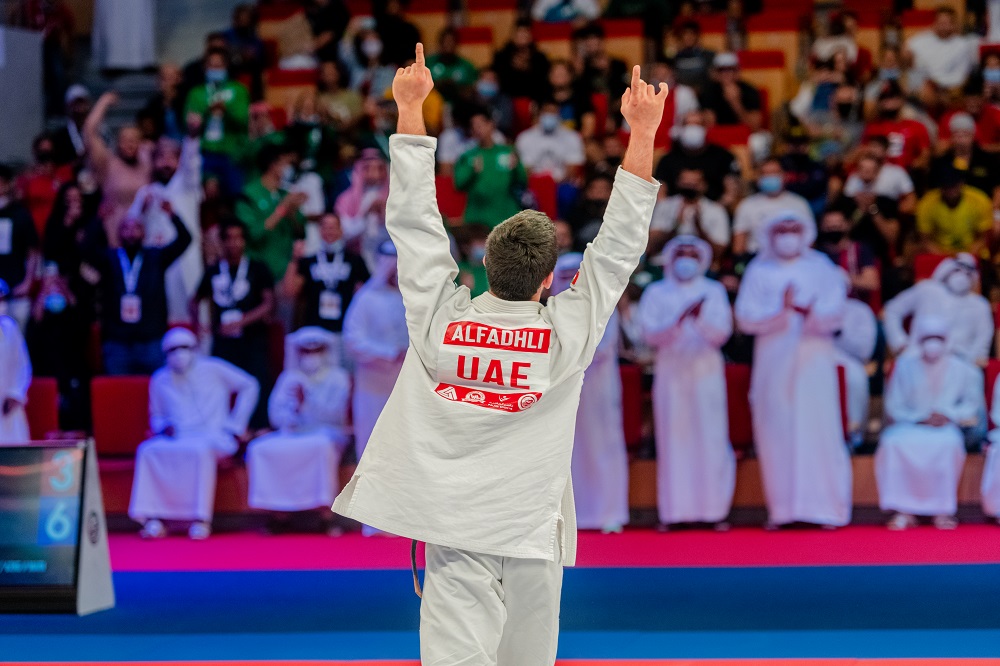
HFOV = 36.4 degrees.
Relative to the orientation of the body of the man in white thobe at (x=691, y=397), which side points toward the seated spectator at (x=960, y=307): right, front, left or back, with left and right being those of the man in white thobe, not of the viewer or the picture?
left

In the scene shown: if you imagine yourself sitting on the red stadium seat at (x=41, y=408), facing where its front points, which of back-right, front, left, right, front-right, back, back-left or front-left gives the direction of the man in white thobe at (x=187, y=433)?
front-left

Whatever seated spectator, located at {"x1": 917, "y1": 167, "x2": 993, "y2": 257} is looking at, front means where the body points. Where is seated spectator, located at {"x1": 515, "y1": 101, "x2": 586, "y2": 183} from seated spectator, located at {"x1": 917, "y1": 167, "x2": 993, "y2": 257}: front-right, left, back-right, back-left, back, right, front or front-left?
right

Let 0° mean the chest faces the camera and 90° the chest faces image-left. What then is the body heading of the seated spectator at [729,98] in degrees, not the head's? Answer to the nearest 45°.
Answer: approximately 0°

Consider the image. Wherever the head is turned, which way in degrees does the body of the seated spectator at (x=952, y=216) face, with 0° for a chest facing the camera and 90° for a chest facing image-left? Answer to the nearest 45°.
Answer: approximately 0°

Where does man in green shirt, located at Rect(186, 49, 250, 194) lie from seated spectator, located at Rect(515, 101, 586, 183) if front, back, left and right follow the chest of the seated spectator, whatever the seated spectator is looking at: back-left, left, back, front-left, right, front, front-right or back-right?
right

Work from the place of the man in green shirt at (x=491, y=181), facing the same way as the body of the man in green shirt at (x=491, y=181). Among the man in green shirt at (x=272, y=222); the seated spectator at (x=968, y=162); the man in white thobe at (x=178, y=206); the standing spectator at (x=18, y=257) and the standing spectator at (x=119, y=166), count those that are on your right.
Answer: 4

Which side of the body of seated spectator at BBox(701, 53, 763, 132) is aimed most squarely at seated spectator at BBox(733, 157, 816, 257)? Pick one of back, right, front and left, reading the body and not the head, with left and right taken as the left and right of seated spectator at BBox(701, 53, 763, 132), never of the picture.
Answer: front

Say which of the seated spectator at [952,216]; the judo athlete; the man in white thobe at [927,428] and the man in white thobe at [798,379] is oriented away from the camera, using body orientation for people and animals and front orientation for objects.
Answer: the judo athlete

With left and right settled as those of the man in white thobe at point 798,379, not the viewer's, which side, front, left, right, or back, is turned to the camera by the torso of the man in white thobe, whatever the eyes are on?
front

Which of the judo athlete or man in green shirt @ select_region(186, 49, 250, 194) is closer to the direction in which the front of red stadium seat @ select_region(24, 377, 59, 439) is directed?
the judo athlete

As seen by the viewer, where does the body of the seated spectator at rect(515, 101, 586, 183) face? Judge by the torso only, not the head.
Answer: toward the camera

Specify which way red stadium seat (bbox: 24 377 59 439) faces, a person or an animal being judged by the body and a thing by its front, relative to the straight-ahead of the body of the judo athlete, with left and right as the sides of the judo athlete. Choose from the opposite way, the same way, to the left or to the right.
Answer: the opposite way

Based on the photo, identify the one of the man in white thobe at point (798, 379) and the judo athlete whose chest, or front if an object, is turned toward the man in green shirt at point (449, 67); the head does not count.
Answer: the judo athlete

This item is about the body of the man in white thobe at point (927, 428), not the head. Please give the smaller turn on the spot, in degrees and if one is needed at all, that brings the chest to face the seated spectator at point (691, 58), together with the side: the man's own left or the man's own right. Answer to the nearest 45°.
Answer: approximately 135° to the man's own right

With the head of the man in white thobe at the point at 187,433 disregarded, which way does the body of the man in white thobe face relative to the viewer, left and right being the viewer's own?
facing the viewer
